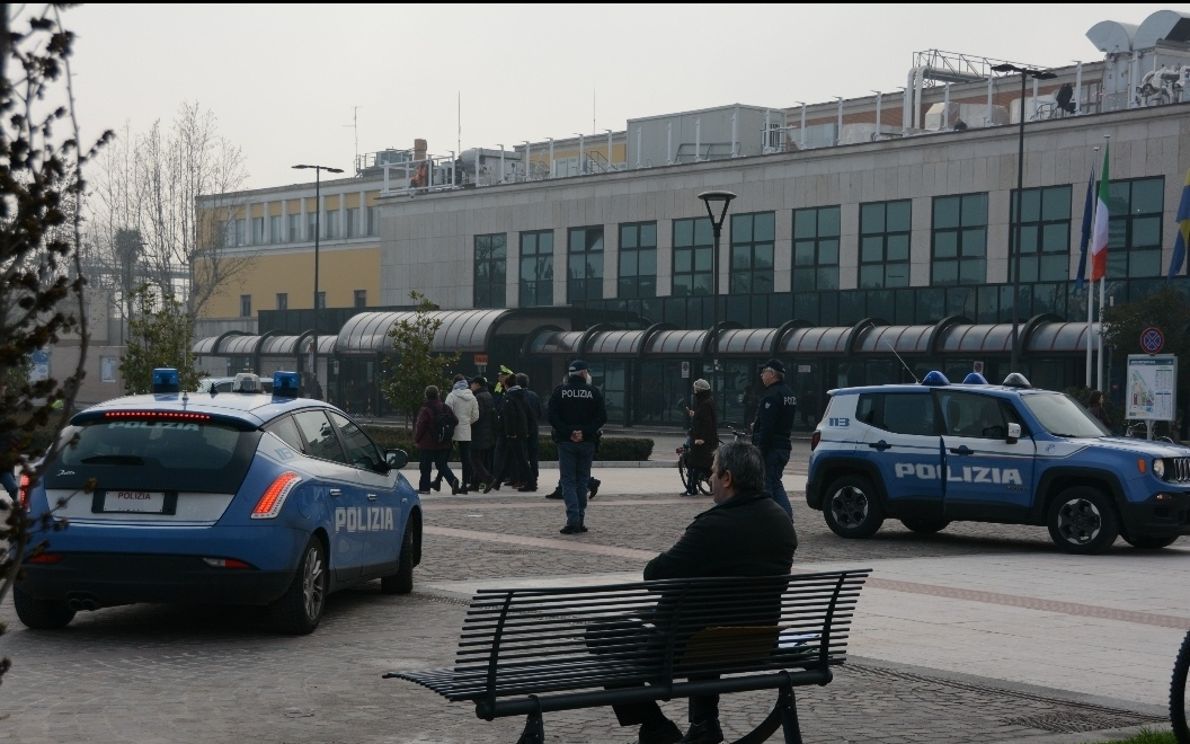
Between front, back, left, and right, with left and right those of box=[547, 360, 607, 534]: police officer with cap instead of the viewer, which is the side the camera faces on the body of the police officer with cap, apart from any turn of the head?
back

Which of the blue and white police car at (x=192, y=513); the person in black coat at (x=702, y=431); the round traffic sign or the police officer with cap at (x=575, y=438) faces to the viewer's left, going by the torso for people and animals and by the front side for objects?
the person in black coat

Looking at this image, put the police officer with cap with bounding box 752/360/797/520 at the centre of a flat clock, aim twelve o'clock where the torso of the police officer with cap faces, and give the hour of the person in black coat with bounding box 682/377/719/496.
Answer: The person in black coat is roughly at 1 o'clock from the police officer with cap.

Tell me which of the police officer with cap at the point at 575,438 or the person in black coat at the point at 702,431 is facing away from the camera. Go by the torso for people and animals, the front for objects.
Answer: the police officer with cap

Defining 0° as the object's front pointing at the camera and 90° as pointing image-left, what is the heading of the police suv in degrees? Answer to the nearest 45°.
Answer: approximately 315°

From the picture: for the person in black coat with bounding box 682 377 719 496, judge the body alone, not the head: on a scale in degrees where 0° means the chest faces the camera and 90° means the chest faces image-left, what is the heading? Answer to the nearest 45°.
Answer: approximately 90°

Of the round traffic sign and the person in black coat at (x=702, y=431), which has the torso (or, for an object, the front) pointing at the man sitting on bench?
the round traffic sign

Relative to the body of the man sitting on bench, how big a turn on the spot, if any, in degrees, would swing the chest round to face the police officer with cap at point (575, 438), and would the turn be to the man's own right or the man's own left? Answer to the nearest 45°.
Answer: approximately 45° to the man's own right
